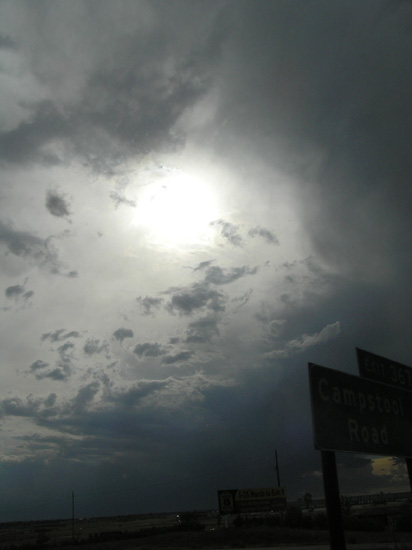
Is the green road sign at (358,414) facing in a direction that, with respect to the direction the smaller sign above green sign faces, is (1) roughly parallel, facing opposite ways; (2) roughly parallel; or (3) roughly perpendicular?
roughly parallel

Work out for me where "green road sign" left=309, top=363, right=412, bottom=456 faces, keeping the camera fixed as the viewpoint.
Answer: facing the viewer and to the right of the viewer

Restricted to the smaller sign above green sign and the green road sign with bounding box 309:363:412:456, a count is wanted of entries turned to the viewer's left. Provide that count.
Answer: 0

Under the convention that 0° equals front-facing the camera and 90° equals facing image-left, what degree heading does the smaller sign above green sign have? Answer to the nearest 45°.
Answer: approximately 315°
